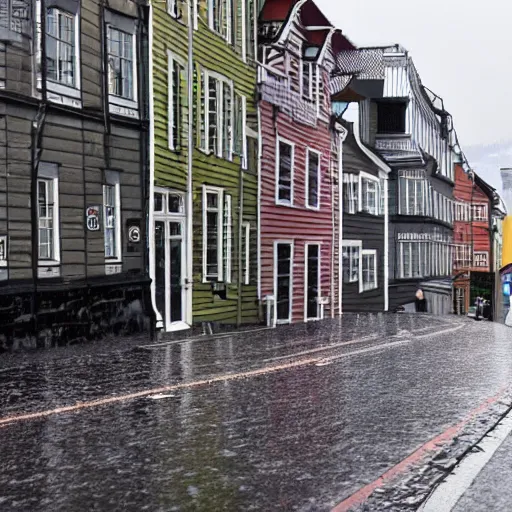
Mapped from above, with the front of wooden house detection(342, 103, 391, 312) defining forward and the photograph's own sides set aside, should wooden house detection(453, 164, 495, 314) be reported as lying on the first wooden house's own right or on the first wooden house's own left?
on the first wooden house's own left

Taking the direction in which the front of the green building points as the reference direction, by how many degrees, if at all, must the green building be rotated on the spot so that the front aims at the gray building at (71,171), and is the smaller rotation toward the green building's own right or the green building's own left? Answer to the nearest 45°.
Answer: approximately 90° to the green building's own right

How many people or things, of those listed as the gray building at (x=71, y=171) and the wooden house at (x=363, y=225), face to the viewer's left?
0

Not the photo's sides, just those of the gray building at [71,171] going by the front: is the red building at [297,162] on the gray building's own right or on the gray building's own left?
on the gray building's own left

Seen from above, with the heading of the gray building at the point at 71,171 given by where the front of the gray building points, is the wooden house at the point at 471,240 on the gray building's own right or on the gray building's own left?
on the gray building's own left

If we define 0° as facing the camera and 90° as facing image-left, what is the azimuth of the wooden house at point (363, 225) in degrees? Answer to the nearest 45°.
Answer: approximately 315°

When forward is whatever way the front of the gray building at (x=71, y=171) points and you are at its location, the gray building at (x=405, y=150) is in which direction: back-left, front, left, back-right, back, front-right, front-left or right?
left

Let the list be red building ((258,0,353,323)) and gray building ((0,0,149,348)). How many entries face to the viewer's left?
0

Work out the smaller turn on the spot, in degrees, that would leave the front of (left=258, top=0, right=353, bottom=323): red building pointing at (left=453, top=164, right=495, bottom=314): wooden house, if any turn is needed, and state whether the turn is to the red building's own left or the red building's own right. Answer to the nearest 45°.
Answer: approximately 90° to the red building's own left

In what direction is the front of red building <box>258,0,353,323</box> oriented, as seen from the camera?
facing the viewer and to the right of the viewer
